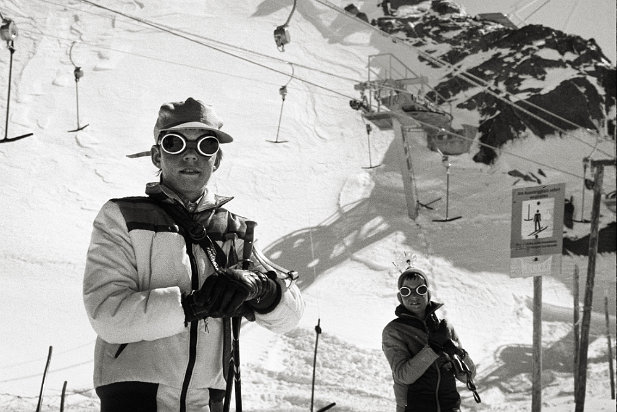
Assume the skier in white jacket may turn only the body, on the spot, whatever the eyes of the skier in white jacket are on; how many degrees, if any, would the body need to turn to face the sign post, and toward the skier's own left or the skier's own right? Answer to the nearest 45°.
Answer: approximately 90° to the skier's own left

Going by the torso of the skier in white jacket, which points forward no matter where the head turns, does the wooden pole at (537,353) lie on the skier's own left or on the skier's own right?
on the skier's own left

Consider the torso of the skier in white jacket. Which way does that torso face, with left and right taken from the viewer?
facing the viewer and to the right of the viewer

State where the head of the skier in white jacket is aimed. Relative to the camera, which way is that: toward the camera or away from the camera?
toward the camera

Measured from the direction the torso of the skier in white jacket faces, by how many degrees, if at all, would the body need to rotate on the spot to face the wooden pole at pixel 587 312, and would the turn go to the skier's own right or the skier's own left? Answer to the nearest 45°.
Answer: approximately 90° to the skier's own left
